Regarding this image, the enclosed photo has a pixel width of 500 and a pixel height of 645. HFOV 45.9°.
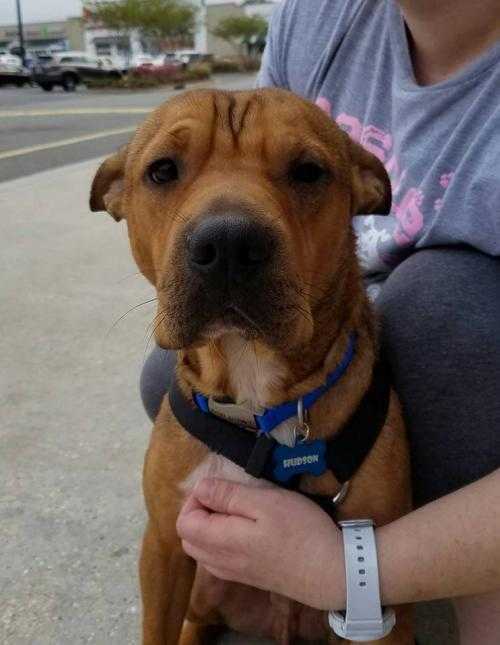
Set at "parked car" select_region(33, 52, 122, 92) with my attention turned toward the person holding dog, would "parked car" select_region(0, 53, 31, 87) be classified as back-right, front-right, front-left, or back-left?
back-right

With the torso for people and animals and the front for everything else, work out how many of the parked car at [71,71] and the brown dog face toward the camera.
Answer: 1

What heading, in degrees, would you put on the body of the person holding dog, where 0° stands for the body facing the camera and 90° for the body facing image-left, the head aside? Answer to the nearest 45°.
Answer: approximately 45°

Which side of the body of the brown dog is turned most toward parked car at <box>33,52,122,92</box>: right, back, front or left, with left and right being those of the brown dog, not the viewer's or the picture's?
back

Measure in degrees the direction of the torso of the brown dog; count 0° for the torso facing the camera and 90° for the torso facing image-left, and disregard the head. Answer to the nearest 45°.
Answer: approximately 0°

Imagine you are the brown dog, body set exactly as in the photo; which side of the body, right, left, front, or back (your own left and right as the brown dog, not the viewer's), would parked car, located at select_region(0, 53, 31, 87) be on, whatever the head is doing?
back
